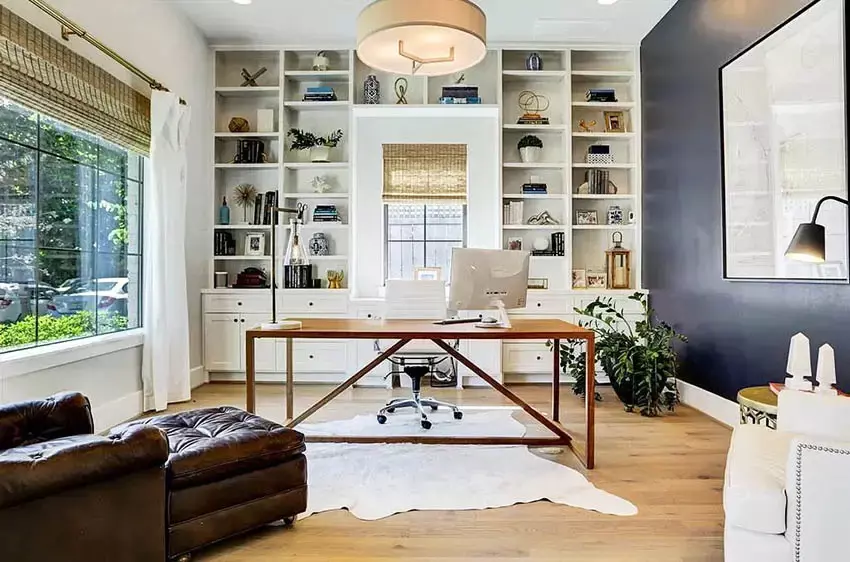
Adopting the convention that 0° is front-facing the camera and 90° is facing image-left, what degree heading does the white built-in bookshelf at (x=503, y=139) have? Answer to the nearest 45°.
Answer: approximately 0°

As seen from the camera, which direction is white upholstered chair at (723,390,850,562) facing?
to the viewer's left

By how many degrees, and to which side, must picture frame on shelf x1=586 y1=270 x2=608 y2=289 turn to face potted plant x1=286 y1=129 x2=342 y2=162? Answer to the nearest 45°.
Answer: approximately 90° to its right

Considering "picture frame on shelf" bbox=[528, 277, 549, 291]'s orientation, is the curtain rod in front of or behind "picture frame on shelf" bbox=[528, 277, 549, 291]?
in front

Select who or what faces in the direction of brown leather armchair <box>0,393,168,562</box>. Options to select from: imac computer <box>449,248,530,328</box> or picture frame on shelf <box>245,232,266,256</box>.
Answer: the picture frame on shelf

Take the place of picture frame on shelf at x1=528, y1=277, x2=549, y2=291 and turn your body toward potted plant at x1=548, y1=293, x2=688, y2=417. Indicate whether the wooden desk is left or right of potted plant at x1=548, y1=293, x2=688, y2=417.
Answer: right

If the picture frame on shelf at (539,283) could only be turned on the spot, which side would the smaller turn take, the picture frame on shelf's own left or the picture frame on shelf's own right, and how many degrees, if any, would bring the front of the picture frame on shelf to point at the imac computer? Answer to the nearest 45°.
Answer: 0° — it already faces it

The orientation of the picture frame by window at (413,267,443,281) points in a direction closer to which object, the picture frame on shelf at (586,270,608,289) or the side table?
the side table

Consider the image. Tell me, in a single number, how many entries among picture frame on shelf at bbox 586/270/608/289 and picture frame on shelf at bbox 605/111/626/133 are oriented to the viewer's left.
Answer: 0

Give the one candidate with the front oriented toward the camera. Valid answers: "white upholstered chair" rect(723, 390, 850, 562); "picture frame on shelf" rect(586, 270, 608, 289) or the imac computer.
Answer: the picture frame on shelf

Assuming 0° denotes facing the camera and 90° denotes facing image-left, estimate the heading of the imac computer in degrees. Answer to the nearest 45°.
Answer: approximately 135°

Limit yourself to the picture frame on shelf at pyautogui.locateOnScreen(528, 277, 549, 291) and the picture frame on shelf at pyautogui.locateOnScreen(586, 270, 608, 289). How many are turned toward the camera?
2

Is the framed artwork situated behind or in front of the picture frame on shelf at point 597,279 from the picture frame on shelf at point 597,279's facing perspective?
in front

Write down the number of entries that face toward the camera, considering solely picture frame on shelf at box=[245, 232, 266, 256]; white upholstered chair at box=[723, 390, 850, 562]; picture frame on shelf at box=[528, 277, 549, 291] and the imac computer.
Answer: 2

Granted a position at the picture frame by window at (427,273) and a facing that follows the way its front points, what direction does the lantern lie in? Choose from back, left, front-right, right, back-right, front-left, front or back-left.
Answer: left
